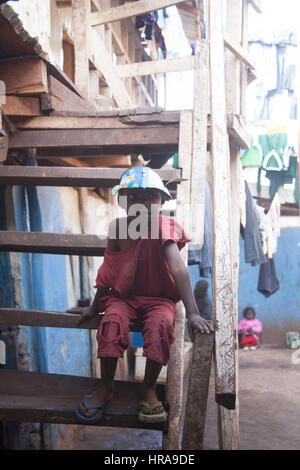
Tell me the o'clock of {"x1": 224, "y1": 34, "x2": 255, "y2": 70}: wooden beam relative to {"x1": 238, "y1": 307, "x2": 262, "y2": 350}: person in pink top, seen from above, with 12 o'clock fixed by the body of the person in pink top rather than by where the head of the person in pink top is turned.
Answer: The wooden beam is roughly at 12 o'clock from the person in pink top.

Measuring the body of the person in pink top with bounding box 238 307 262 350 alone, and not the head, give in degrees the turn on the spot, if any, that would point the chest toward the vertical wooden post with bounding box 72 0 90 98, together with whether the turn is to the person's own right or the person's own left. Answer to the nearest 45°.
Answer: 0° — they already face it

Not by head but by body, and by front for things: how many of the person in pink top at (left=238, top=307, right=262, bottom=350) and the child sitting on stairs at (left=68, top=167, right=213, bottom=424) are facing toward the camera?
2

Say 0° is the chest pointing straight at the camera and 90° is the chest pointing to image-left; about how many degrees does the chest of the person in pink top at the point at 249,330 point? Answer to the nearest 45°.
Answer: approximately 0°

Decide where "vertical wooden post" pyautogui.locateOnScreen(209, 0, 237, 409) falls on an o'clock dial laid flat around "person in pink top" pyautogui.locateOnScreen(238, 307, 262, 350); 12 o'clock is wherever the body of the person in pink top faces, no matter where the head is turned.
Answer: The vertical wooden post is roughly at 12 o'clock from the person in pink top.

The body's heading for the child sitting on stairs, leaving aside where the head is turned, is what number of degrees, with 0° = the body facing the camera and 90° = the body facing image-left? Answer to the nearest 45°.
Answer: approximately 0°

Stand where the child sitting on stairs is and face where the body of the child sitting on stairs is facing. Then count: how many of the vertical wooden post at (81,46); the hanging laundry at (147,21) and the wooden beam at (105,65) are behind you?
3
